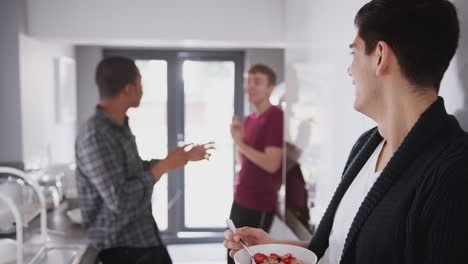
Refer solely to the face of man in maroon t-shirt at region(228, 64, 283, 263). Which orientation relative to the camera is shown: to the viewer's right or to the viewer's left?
to the viewer's left

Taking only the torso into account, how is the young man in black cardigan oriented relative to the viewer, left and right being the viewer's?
facing the viewer and to the left of the viewer

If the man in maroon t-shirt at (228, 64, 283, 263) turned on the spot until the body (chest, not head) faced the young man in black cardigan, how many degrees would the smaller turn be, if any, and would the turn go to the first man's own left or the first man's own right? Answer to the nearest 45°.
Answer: approximately 45° to the first man's own left

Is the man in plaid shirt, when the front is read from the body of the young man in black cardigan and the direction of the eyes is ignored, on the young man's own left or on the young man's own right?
on the young man's own right

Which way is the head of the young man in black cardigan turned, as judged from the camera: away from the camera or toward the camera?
away from the camera

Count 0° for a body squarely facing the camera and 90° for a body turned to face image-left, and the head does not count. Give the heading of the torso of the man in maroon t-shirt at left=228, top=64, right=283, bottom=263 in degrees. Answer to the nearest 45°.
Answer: approximately 45°

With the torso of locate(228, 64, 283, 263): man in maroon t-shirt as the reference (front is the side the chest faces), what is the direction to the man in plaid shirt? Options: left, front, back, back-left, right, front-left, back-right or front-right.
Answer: front

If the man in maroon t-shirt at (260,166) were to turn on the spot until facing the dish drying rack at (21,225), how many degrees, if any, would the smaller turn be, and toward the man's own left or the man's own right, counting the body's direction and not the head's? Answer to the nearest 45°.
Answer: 0° — they already face it
